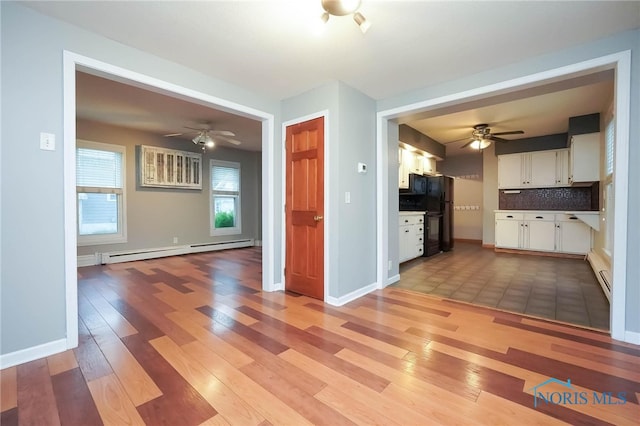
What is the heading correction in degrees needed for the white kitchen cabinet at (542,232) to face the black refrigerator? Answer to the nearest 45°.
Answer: approximately 45° to its right

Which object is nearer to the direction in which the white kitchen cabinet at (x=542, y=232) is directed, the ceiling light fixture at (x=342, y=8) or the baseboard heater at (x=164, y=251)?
the ceiling light fixture

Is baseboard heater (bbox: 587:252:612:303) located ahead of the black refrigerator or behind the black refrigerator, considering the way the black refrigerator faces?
ahead

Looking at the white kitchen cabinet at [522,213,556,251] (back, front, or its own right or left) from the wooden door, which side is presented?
front

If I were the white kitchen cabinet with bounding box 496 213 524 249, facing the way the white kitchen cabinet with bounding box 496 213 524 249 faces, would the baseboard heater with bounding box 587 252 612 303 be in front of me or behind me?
in front

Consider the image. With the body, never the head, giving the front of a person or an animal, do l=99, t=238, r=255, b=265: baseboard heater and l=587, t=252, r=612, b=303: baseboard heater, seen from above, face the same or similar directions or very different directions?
very different directions

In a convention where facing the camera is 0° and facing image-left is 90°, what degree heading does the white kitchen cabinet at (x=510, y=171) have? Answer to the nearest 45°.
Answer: approximately 0°

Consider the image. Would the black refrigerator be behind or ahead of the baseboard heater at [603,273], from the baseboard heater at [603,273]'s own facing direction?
ahead

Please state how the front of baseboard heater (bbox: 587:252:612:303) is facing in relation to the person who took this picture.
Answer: facing to the left of the viewer

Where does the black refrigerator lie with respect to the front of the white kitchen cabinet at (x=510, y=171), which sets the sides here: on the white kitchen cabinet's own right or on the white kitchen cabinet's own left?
on the white kitchen cabinet's own right
